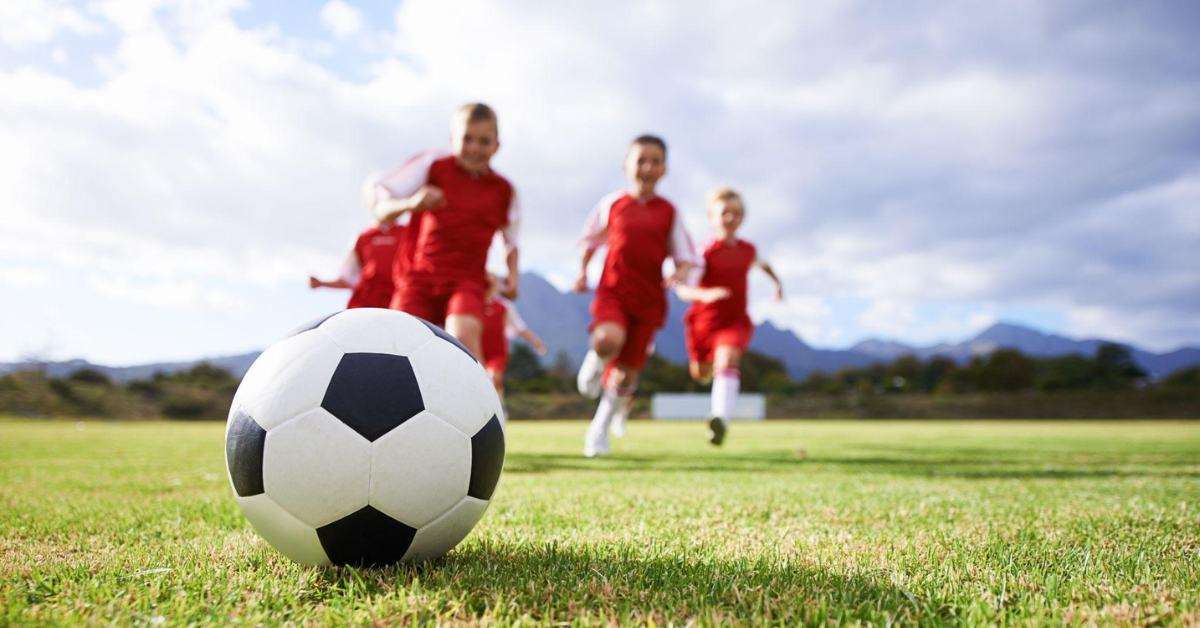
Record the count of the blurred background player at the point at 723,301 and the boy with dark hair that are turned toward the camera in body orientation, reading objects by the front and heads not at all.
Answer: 2

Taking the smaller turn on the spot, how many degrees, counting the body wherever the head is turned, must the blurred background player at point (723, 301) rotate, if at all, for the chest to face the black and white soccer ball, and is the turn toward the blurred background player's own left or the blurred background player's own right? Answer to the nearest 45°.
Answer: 0° — they already face it

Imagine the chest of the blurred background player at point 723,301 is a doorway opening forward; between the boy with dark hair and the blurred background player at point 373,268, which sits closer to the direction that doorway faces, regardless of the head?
the boy with dark hair

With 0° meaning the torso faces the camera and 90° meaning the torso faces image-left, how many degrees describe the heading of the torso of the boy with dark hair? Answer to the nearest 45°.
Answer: approximately 0°

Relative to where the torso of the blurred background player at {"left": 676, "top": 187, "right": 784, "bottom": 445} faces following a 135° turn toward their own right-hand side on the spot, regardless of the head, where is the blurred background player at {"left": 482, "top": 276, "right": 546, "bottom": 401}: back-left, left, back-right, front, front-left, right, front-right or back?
front

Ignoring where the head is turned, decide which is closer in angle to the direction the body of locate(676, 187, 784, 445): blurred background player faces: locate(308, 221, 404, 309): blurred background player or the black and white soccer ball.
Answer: the black and white soccer ball

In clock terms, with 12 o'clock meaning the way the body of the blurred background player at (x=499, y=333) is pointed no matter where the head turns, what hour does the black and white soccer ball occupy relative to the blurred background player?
The black and white soccer ball is roughly at 12 o'clock from the blurred background player.
